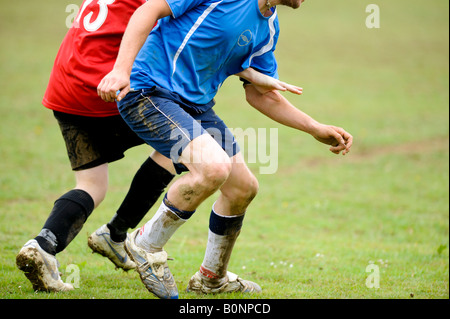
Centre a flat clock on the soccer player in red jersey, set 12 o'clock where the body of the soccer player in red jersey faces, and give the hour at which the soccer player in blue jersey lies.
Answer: The soccer player in blue jersey is roughly at 3 o'clock from the soccer player in red jersey.

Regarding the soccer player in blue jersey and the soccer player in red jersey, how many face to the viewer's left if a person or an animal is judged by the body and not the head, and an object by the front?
0

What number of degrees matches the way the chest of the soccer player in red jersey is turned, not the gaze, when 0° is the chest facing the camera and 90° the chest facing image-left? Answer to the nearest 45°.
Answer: approximately 225°
